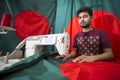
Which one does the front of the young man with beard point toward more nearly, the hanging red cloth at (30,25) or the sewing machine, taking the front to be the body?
the sewing machine

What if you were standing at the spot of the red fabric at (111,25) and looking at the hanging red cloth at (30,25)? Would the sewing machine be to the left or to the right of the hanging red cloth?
left

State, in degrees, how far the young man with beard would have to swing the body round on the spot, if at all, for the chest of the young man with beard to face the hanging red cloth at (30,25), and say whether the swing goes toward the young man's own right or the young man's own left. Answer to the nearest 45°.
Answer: approximately 90° to the young man's own right

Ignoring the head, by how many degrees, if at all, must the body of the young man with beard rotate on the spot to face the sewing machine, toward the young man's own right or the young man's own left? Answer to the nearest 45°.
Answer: approximately 45° to the young man's own right

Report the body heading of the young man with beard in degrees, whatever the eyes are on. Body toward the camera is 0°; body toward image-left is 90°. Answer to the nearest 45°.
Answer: approximately 45°
